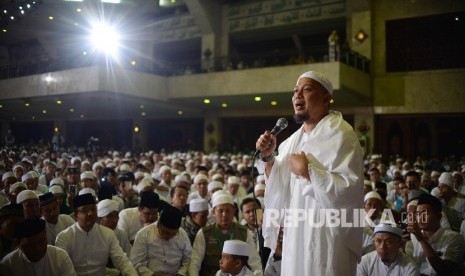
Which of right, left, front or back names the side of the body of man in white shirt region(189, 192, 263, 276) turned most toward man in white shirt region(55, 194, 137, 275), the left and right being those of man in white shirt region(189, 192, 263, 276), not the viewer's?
right

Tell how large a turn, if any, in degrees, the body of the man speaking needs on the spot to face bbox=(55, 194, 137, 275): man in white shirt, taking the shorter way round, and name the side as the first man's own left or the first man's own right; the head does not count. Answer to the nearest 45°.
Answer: approximately 90° to the first man's own right

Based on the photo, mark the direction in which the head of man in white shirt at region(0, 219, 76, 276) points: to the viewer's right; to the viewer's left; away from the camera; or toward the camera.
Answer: toward the camera

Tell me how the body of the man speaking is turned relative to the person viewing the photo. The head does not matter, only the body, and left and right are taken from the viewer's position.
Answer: facing the viewer and to the left of the viewer

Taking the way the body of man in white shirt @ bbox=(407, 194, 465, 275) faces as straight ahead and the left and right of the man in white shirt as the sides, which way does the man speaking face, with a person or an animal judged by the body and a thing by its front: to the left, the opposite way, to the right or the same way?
the same way

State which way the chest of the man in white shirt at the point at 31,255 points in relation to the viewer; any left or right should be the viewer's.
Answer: facing the viewer

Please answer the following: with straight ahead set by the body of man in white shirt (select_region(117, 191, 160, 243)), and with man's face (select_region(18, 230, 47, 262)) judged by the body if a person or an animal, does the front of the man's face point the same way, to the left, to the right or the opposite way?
the same way

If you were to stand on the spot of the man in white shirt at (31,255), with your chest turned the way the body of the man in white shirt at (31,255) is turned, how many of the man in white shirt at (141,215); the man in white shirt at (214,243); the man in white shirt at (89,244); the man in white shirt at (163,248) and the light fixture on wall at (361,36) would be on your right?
0

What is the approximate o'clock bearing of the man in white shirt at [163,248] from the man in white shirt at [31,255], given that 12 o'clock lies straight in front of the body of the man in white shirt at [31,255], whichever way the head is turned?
the man in white shirt at [163,248] is roughly at 8 o'clock from the man in white shirt at [31,255].

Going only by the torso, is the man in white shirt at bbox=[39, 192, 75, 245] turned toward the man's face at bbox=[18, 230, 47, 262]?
yes

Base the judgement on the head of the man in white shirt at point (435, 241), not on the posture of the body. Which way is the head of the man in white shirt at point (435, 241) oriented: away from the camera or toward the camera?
toward the camera

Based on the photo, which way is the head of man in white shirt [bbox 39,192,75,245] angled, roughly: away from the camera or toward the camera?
toward the camera

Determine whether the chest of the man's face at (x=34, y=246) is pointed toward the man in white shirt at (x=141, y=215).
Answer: no

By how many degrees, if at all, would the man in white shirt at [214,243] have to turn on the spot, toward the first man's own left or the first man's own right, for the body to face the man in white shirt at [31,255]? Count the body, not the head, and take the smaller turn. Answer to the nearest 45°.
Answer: approximately 45° to the first man's own right

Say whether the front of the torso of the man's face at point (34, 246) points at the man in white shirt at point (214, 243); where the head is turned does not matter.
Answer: no

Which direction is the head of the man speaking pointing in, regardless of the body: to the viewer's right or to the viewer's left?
to the viewer's left

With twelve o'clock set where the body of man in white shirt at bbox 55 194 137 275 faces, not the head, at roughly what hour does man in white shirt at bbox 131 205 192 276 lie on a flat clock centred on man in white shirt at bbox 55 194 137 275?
man in white shirt at bbox 131 205 192 276 is roughly at 9 o'clock from man in white shirt at bbox 55 194 137 275.

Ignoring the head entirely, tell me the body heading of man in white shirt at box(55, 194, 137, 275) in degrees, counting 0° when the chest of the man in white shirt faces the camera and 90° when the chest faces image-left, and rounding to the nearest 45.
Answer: approximately 0°

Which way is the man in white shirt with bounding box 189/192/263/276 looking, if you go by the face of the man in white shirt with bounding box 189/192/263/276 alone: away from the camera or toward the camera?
toward the camera
